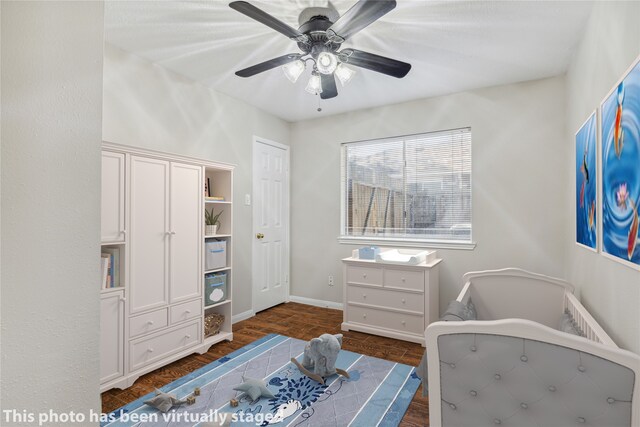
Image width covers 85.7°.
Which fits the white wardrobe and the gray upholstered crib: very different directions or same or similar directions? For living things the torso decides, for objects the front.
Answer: very different directions

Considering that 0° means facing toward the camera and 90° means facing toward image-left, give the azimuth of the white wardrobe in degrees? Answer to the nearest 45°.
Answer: approximately 315°

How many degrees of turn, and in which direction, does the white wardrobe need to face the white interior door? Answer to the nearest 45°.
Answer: approximately 90° to its left

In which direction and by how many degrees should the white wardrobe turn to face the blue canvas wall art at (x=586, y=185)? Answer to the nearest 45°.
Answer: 0° — it already faces it

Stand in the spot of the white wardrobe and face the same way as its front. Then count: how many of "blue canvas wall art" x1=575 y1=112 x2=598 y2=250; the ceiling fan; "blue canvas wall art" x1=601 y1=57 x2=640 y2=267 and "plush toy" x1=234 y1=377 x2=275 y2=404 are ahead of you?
4
